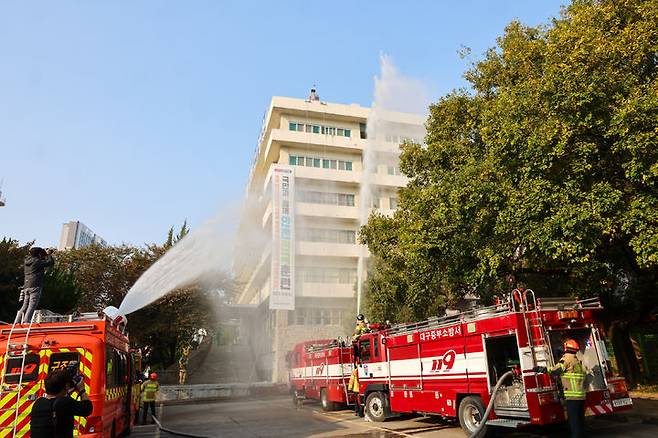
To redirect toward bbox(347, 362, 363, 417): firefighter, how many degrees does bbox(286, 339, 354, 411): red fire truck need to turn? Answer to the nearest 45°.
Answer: approximately 135° to its left

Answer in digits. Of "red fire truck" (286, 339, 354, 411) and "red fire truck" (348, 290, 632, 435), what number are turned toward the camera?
0

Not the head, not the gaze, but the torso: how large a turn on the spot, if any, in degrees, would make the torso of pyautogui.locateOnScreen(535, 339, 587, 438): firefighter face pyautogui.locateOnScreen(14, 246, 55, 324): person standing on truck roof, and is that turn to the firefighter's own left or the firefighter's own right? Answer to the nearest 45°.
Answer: approximately 45° to the firefighter's own left

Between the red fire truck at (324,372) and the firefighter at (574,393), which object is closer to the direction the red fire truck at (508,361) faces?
the red fire truck

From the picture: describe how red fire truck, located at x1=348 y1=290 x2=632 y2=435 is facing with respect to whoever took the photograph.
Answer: facing away from the viewer and to the left of the viewer

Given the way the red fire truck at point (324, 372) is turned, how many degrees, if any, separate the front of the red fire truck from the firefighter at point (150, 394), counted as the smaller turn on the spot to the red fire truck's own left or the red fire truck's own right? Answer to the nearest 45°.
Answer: approximately 45° to the red fire truck's own left

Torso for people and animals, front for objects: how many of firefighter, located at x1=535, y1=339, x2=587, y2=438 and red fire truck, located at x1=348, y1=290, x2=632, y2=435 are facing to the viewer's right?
0

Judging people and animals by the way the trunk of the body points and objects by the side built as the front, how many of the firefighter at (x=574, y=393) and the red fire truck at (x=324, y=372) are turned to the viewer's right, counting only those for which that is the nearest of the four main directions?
0

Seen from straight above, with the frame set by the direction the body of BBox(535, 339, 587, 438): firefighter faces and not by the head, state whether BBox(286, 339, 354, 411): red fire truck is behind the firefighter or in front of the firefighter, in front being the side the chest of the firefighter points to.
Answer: in front

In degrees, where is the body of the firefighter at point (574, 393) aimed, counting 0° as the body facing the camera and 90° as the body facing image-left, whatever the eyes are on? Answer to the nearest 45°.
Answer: approximately 135°

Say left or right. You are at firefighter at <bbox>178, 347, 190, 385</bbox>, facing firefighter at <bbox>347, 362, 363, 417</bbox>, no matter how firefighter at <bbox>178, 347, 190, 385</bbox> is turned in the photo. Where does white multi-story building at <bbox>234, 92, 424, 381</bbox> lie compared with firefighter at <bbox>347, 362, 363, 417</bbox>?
left

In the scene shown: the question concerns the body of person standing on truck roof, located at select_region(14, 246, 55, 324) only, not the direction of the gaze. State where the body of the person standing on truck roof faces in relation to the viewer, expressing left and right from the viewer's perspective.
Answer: facing away from the viewer and to the right of the viewer

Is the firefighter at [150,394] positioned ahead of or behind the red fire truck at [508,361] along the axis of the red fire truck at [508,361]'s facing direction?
ahead
